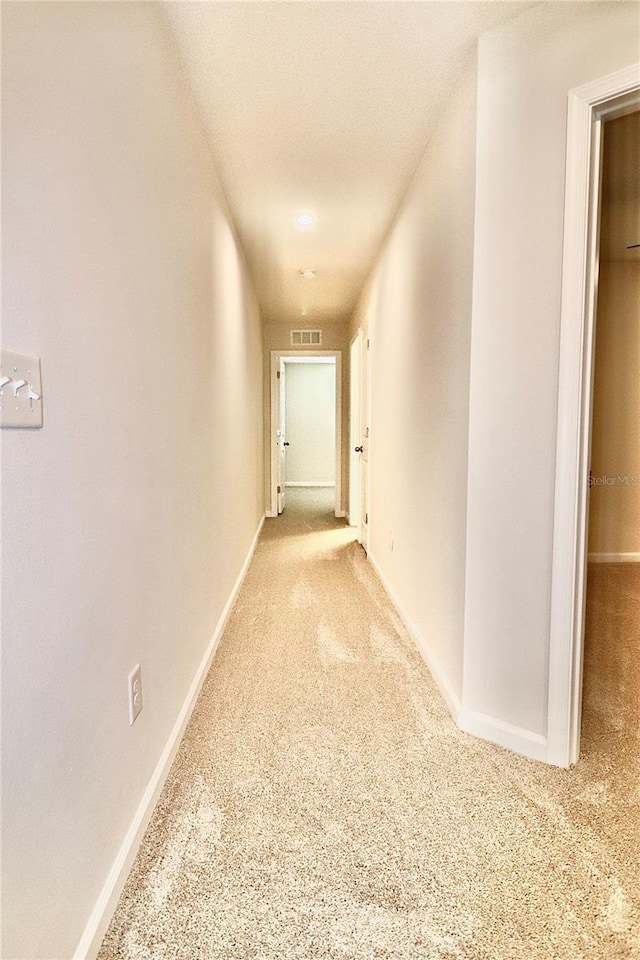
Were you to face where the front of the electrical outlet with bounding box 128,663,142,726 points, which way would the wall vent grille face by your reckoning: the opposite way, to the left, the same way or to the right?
to the right

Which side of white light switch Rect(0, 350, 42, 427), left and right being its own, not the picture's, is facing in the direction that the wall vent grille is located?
left

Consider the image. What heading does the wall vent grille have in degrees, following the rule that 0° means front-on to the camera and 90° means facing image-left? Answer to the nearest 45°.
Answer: approximately 0°

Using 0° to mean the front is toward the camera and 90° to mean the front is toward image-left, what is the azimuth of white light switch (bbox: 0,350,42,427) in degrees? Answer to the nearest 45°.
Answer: approximately 315°

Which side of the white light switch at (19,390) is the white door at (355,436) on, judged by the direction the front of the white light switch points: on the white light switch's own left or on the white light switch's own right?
on the white light switch's own left

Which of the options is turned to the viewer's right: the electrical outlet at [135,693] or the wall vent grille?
the electrical outlet

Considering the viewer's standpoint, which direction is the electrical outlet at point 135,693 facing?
facing to the right of the viewer

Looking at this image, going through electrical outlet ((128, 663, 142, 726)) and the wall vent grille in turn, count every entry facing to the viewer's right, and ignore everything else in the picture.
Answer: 1

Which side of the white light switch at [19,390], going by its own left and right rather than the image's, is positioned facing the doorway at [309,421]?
left

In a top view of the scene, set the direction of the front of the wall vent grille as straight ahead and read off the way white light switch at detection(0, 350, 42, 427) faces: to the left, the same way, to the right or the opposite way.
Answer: to the left
